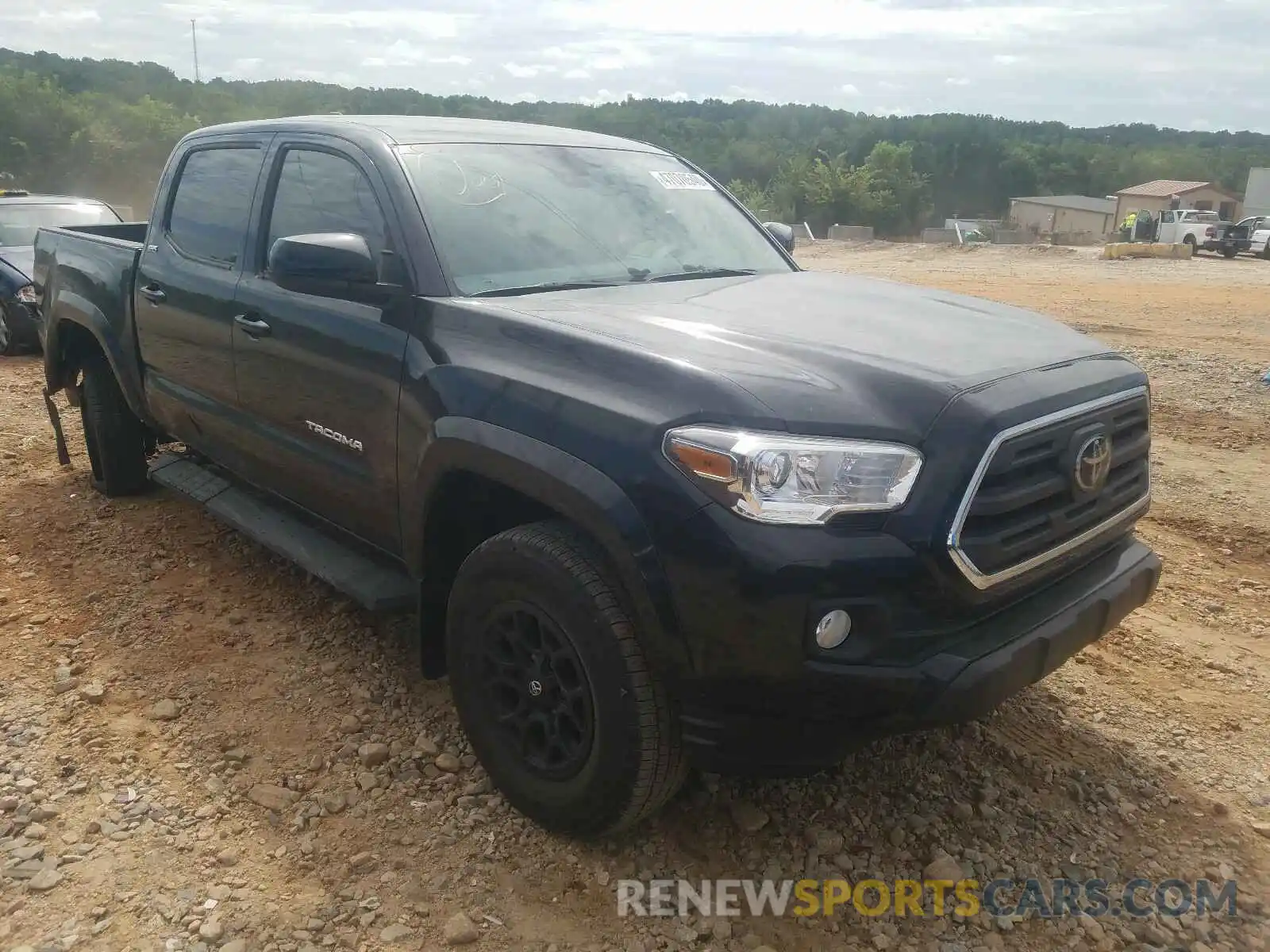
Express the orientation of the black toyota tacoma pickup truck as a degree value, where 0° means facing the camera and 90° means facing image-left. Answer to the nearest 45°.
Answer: approximately 315°

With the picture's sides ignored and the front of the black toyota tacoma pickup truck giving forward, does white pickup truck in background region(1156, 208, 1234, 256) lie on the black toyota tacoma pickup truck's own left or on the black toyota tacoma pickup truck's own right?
on the black toyota tacoma pickup truck's own left

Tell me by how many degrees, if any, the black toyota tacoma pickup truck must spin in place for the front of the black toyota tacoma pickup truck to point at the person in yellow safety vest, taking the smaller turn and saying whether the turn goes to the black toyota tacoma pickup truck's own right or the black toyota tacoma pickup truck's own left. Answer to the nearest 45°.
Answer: approximately 90° to the black toyota tacoma pickup truck's own left

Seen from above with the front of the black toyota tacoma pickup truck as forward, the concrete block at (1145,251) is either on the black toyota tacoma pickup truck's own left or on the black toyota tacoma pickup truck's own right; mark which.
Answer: on the black toyota tacoma pickup truck's own left
